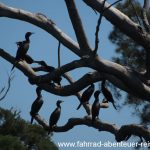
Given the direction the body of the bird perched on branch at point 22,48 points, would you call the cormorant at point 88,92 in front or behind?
in front

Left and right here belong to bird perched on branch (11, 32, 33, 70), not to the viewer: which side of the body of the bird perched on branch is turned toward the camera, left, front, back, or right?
right
